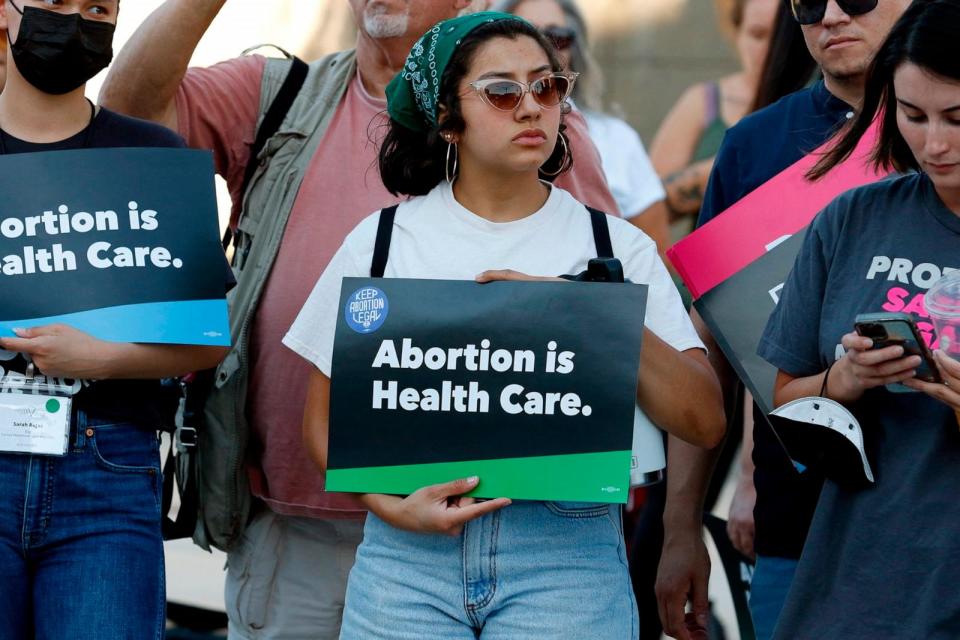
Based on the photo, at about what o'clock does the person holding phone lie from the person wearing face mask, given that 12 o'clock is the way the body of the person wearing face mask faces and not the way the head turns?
The person holding phone is roughly at 10 o'clock from the person wearing face mask.

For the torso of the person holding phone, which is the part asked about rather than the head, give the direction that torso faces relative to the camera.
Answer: toward the camera

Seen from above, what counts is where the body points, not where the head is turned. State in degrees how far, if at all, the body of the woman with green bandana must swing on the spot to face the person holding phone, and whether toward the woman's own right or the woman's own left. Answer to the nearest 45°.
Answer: approximately 45° to the woman's own left

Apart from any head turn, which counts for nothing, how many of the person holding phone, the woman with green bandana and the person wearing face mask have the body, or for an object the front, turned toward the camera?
3

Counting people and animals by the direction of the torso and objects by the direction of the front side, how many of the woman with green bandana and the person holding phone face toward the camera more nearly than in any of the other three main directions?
2

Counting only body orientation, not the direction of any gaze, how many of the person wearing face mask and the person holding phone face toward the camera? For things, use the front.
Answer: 2

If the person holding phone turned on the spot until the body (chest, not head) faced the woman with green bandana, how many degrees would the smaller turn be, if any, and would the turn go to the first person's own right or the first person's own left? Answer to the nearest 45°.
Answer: approximately 90° to the first person's own right

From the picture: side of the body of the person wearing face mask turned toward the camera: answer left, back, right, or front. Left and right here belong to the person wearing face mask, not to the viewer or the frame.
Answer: front

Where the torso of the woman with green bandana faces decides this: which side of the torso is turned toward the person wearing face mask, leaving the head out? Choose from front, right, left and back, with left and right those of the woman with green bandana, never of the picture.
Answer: right

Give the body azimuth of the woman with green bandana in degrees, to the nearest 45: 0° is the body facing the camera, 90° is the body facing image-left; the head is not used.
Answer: approximately 0°

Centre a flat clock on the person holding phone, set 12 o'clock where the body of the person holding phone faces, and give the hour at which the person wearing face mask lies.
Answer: The person wearing face mask is roughly at 3 o'clock from the person holding phone.

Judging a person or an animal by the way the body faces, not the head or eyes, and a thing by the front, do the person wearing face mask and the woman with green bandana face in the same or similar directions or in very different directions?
same or similar directions

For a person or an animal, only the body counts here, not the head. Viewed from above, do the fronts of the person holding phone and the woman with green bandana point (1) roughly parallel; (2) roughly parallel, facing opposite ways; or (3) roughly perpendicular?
roughly parallel

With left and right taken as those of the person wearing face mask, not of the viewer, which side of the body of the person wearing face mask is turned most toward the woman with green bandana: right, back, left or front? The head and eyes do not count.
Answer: left

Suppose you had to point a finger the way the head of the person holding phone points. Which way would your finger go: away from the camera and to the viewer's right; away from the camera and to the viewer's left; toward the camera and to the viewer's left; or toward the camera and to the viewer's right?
toward the camera and to the viewer's left
